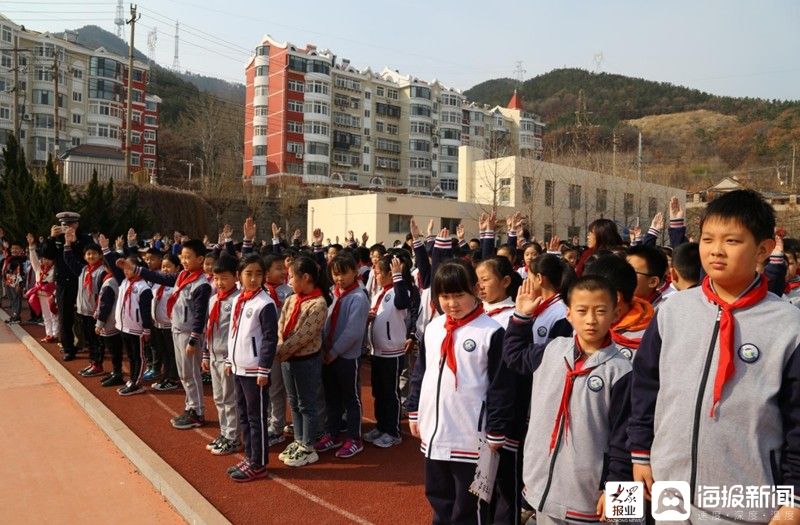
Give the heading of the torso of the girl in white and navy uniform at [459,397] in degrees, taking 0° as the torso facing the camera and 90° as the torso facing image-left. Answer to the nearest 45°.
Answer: approximately 45°

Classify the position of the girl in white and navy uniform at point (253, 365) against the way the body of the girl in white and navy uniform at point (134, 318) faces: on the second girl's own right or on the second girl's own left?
on the second girl's own left

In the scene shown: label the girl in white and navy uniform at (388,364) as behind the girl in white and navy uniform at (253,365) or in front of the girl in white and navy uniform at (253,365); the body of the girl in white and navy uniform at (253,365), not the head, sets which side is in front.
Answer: behind

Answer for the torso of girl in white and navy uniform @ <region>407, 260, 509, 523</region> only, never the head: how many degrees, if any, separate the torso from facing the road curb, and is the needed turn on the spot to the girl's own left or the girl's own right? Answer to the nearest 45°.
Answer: approximately 90° to the girl's own right

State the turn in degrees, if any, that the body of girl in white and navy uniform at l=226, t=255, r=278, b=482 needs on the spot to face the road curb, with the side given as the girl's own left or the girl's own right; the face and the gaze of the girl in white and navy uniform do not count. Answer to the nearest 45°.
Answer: approximately 90° to the girl's own right

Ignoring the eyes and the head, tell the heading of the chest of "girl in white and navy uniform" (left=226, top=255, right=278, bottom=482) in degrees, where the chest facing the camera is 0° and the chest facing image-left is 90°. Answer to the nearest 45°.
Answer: approximately 45°
